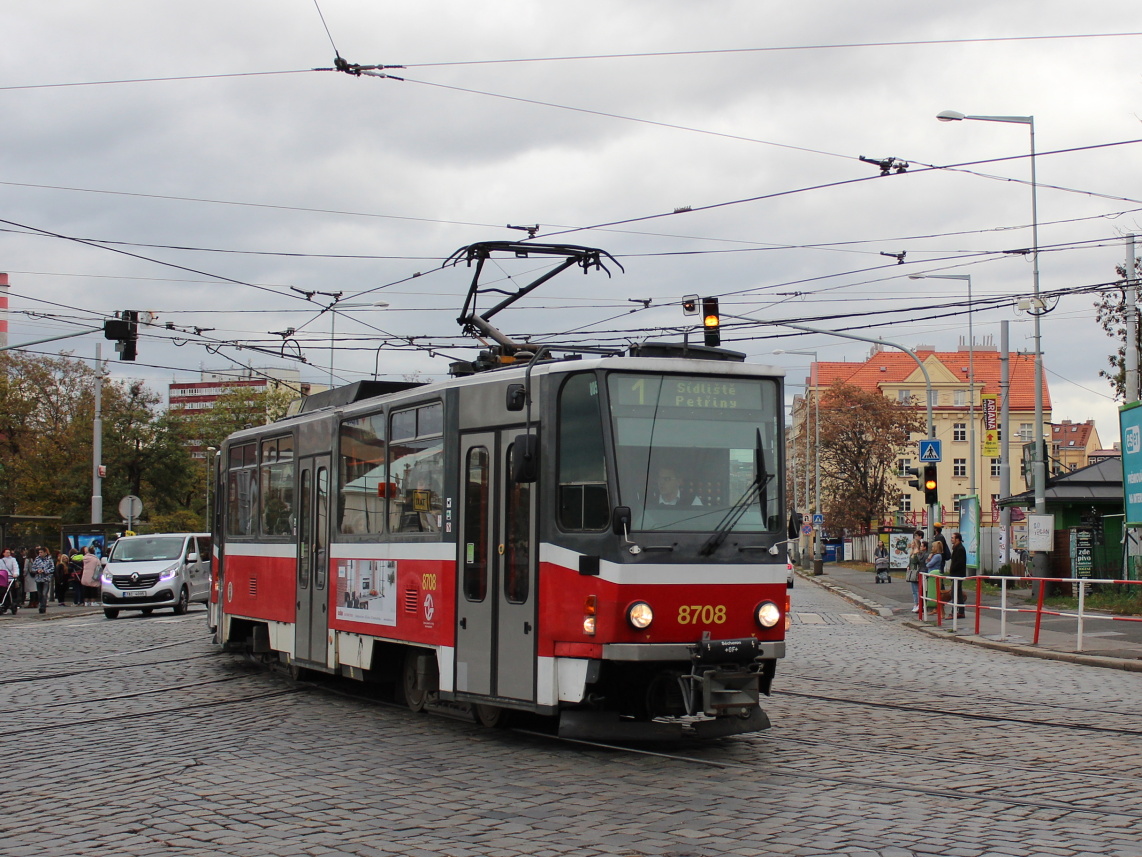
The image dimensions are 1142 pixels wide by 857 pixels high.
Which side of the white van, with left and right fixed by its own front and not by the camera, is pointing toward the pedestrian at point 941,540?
left

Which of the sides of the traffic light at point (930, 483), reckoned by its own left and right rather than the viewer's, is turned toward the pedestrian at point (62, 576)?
right

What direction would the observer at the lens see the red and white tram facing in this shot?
facing the viewer and to the right of the viewer

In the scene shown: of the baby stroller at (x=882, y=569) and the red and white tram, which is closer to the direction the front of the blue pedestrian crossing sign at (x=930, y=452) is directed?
the red and white tram

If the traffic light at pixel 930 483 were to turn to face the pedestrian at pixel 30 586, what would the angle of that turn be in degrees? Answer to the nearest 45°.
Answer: approximately 90° to its right

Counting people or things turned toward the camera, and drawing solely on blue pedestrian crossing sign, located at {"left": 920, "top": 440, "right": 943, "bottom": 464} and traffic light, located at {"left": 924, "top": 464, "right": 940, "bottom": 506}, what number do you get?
2

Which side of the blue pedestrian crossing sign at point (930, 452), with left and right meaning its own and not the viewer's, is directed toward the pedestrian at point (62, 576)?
right
